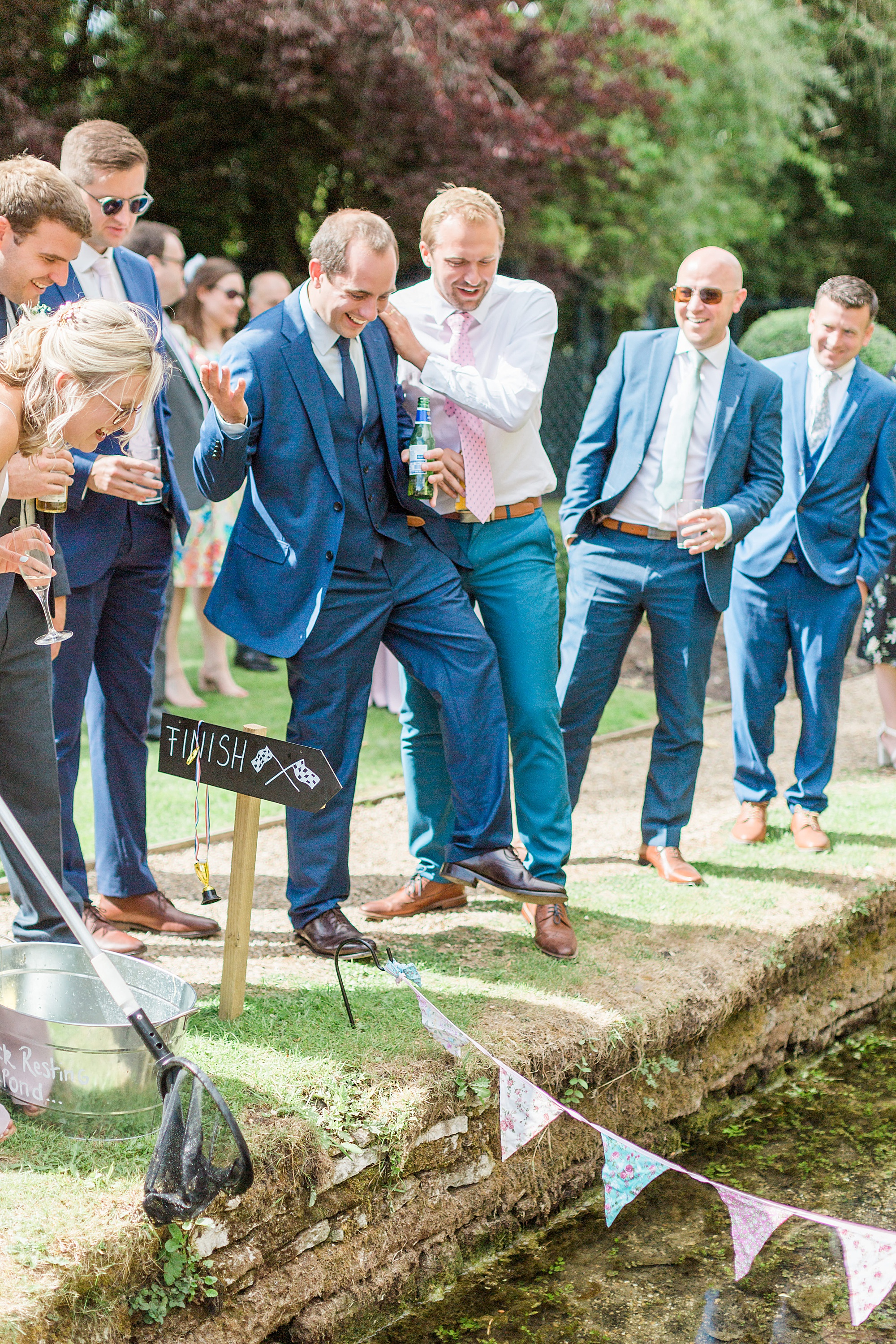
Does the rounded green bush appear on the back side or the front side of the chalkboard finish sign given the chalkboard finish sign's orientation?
on the back side

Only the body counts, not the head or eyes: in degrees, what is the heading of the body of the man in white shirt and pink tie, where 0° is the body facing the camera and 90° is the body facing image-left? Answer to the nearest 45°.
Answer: approximately 0°

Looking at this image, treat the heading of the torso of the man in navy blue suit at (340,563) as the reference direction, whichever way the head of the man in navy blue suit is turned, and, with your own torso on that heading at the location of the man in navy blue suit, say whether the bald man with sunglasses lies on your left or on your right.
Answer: on your left

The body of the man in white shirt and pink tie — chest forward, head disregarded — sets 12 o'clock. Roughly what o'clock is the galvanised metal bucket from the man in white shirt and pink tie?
The galvanised metal bucket is roughly at 1 o'clock from the man in white shirt and pink tie.

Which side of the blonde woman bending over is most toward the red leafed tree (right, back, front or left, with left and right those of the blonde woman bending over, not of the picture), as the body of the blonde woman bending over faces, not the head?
left

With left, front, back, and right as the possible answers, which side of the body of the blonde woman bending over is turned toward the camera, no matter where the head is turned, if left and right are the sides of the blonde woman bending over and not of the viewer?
right

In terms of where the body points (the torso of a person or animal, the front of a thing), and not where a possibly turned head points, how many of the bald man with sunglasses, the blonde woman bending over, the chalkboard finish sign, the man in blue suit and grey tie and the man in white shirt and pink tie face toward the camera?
4

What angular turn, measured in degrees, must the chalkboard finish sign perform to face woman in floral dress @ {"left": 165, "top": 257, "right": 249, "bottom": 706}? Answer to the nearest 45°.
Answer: approximately 180°
